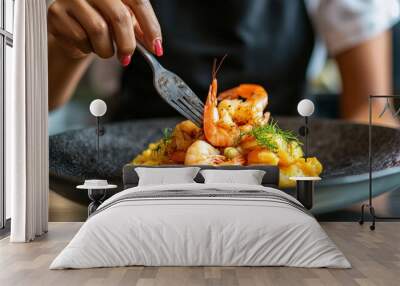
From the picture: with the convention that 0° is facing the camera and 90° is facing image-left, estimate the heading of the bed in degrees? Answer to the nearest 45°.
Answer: approximately 0°

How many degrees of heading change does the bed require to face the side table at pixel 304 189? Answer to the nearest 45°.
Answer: approximately 135° to its left

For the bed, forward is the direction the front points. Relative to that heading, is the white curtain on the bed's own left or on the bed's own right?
on the bed's own right

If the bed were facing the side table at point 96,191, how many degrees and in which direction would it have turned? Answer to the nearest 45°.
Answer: approximately 135° to its right
